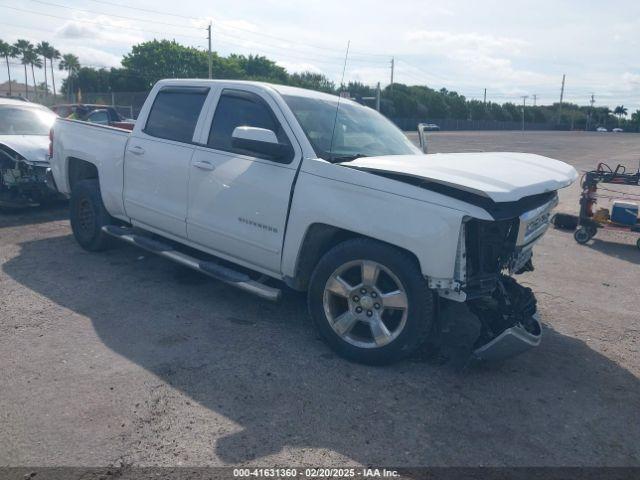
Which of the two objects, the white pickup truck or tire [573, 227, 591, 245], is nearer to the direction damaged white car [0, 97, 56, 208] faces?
the white pickup truck

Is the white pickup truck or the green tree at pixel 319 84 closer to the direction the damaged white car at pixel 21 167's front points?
the white pickup truck

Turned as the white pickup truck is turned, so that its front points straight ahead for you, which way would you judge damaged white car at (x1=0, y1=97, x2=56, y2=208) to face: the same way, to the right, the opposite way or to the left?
the same way

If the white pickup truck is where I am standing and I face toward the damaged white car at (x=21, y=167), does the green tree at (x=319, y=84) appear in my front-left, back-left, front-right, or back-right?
front-right

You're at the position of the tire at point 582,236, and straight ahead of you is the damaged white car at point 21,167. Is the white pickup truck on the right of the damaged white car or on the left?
left

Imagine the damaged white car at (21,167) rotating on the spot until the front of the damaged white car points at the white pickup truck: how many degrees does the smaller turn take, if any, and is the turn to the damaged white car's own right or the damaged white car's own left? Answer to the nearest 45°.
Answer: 0° — it already faces it

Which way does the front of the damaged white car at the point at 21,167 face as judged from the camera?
facing the viewer

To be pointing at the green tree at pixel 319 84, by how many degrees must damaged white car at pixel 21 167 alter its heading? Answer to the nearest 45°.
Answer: approximately 90° to its left

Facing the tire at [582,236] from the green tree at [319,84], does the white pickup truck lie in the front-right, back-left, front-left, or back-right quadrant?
front-right

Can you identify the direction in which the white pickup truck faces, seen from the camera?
facing the viewer and to the right of the viewer

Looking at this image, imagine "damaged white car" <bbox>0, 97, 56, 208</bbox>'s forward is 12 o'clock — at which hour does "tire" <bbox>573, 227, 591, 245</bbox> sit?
The tire is roughly at 10 o'clock from the damaged white car.

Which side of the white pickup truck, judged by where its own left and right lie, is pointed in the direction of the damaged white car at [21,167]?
back

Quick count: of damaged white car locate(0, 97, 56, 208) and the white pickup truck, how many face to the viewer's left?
0
